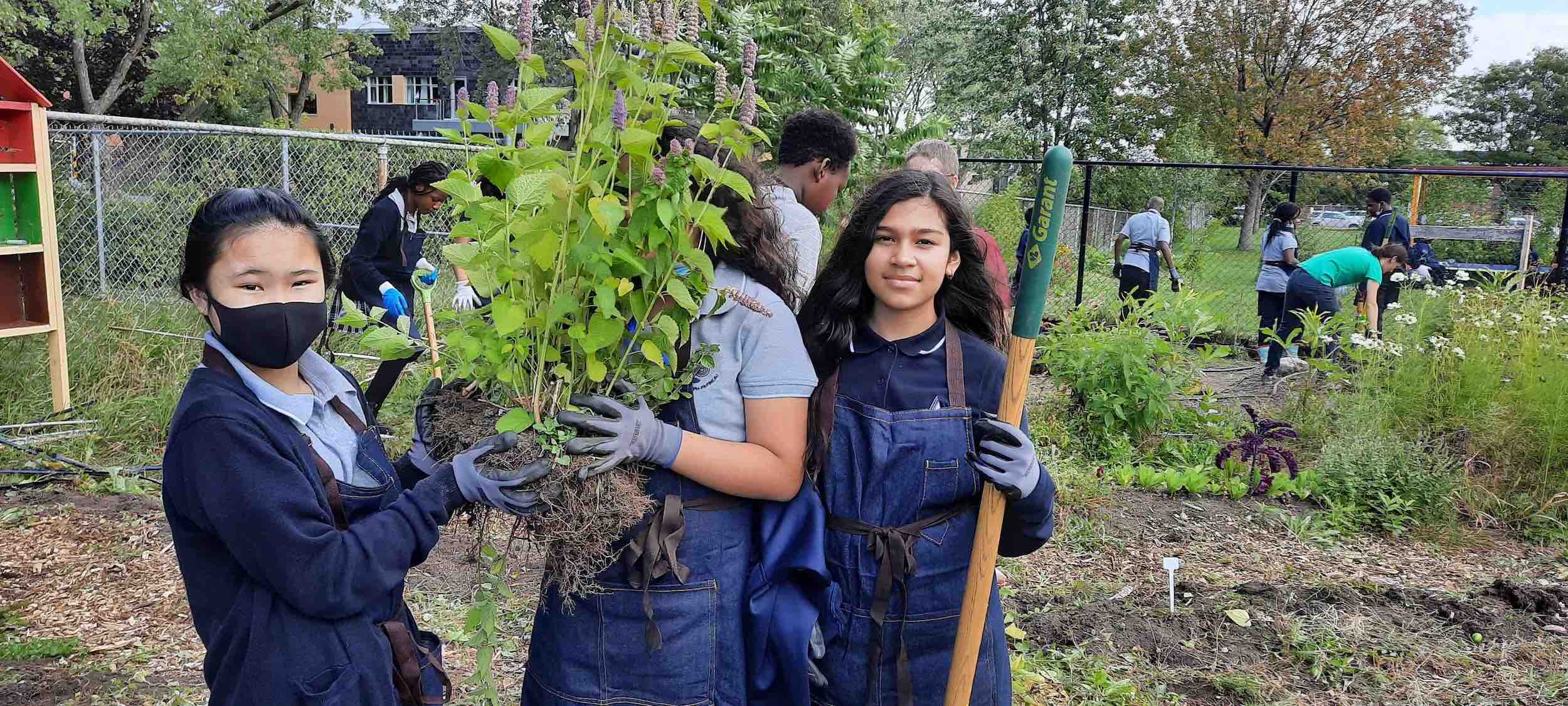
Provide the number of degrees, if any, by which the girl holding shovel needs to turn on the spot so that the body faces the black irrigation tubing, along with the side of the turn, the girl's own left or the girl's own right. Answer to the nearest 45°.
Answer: approximately 135° to the girl's own right

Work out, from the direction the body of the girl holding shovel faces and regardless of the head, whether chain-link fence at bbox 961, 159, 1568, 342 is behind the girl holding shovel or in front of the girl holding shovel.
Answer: behind

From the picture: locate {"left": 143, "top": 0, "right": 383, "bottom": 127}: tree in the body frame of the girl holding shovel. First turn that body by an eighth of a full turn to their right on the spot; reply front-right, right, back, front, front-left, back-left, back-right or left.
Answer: right

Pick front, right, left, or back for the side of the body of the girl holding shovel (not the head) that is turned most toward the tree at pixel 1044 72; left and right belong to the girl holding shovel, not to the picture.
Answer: back

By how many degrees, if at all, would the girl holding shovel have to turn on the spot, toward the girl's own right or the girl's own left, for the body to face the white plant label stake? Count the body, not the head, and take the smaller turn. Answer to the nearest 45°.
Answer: approximately 135° to the girl's own left

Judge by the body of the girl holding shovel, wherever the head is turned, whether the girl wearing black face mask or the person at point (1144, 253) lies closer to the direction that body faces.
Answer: the girl wearing black face mask

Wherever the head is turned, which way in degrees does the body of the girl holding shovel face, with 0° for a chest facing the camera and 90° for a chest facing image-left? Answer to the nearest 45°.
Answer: approximately 0°

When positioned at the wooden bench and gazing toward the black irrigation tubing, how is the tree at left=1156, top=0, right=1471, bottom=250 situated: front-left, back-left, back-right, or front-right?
back-right

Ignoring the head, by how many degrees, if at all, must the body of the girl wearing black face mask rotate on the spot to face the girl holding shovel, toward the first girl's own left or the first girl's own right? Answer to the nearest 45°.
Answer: approximately 45° to the first girl's own left

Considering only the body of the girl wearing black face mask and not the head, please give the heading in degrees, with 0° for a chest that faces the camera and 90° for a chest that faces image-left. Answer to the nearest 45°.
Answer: approximately 315°

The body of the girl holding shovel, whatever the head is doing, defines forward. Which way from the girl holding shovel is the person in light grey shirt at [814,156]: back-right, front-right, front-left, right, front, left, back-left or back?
back
